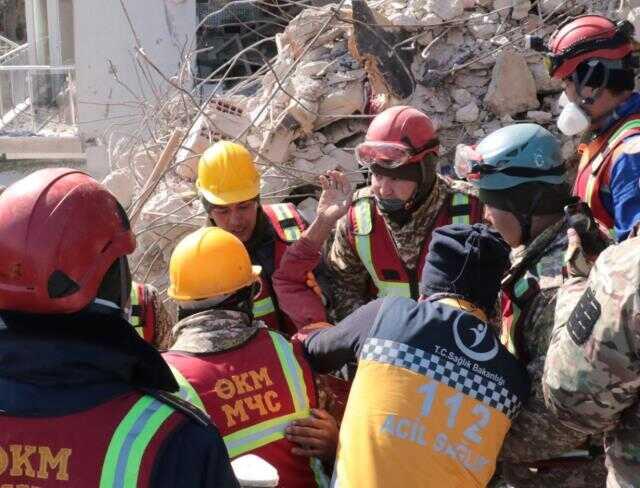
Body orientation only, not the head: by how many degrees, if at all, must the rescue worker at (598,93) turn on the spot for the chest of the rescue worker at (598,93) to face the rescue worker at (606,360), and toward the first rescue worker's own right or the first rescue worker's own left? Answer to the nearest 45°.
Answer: approximately 90° to the first rescue worker's own left

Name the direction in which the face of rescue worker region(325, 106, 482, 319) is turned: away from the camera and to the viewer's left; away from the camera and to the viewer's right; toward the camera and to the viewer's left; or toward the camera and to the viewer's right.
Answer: toward the camera and to the viewer's left

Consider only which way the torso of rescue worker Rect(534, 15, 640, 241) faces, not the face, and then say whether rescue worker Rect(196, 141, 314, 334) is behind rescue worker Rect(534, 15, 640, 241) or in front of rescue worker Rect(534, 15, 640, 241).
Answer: in front

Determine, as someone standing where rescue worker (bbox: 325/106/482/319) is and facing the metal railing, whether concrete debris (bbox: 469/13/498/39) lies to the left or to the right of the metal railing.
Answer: right

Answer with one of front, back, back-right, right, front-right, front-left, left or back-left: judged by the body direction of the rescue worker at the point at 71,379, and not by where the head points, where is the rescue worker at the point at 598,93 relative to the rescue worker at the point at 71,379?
front-right

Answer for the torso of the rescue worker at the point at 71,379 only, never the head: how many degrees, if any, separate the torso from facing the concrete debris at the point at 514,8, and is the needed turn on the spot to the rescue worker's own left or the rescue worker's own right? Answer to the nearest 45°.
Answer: approximately 45° to the rescue worker's own right

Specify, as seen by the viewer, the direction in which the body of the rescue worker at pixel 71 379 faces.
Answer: away from the camera

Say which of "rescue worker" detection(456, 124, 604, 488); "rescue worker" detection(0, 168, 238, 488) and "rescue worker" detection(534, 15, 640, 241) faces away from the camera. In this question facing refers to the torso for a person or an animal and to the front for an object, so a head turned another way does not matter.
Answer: "rescue worker" detection(0, 168, 238, 488)

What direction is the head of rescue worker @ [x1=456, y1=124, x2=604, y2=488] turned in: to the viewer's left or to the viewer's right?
to the viewer's left

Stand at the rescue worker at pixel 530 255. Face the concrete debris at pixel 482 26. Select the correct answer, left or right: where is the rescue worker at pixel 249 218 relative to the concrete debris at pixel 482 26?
left

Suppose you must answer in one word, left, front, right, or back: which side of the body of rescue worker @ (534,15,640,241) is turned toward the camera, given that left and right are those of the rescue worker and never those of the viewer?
left

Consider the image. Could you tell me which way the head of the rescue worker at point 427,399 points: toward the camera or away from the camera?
away from the camera

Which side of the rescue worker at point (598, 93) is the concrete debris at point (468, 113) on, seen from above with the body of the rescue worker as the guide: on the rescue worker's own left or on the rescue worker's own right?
on the rescue worker's own right
